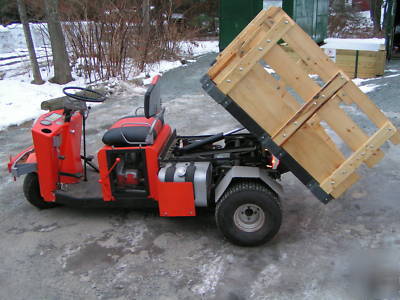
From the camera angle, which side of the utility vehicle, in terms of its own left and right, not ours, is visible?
left
